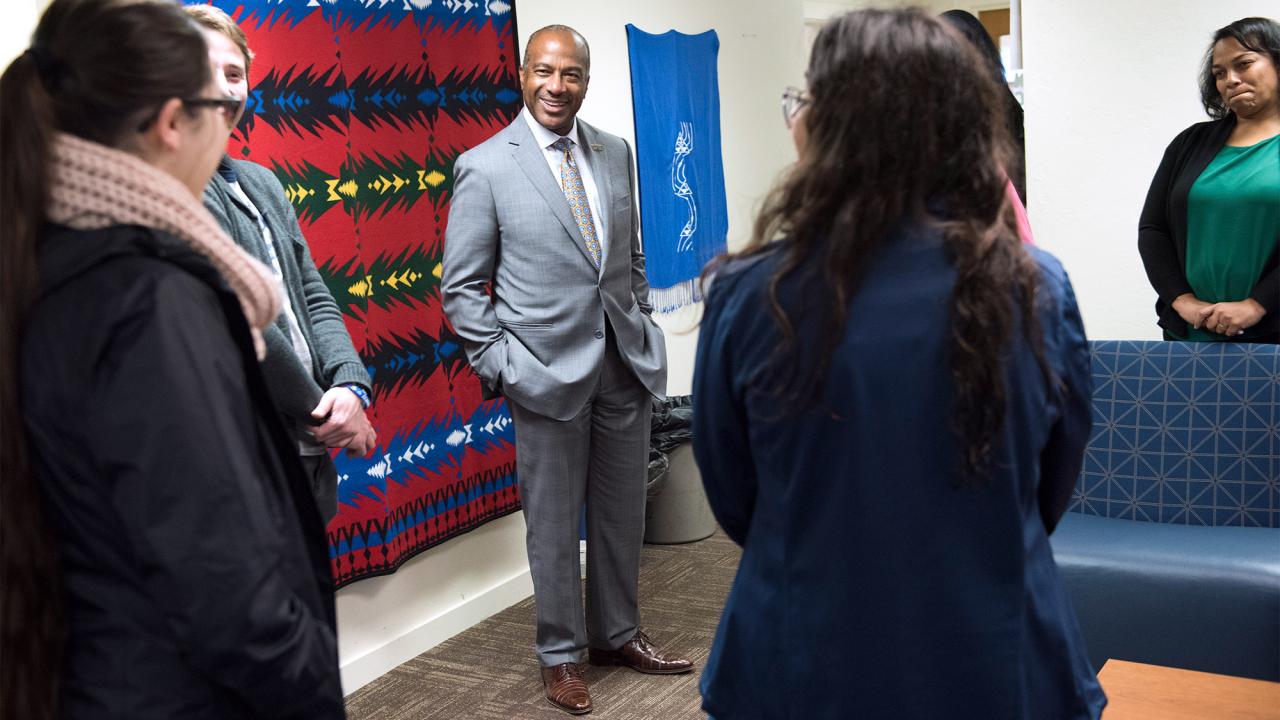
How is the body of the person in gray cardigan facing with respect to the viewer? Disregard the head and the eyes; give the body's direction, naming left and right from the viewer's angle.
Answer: facing the viewer and to the right of the viewer

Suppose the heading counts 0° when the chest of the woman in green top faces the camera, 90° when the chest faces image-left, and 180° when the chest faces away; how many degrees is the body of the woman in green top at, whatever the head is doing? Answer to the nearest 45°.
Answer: approximately 45°

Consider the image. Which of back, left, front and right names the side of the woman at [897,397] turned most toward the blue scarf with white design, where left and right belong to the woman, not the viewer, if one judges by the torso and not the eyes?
front

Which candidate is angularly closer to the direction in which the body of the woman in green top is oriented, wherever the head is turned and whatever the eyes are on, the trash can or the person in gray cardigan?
the person in gray cardigan

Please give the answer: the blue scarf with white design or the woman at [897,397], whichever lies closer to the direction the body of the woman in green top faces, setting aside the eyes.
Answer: the woman

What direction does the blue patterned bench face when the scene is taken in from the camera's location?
facing the viewer

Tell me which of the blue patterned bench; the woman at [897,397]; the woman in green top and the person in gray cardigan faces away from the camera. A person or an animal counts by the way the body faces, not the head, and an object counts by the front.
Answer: the woman

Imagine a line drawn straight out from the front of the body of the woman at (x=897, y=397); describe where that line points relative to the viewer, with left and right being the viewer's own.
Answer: facing away from the viewer

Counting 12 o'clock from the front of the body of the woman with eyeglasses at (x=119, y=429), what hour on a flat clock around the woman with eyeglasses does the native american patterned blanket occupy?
The native american patterned blanket is roughly at 11 o'clock from the woman with eyeglasses.

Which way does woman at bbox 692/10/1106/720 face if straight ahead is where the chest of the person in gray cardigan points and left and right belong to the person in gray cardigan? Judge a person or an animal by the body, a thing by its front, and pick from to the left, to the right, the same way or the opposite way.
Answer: to the left

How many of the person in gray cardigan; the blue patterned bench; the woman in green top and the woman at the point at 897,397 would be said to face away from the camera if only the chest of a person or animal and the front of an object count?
1

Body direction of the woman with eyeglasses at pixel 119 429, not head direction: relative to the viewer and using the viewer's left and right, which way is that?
facing away from the viewer and to the right of the viewer
